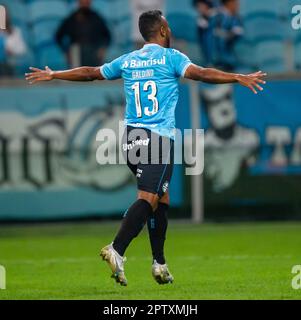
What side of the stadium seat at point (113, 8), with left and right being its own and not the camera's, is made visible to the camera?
front

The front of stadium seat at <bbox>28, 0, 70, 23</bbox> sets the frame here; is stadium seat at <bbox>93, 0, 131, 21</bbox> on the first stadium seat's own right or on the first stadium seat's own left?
on the first stadium seat's own left

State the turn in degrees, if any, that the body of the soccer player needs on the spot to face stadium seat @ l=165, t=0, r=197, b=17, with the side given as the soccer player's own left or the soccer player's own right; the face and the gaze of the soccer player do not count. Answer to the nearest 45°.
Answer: approximately 45° to the soccer player's own left

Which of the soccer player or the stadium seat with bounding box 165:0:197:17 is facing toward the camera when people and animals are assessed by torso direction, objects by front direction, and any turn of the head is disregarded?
the stadium seat

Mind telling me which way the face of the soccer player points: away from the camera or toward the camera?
away from the camera

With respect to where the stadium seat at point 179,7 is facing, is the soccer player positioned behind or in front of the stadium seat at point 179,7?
in front

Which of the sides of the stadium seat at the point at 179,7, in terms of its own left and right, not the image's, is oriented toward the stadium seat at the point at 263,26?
left

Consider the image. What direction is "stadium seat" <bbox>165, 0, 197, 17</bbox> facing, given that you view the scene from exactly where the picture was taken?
facing the viewer

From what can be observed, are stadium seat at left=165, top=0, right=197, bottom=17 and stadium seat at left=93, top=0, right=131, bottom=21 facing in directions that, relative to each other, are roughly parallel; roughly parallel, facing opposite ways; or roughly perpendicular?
roughly parallel

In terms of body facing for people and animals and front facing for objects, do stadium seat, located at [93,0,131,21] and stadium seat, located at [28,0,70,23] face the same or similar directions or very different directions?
same or similar directions

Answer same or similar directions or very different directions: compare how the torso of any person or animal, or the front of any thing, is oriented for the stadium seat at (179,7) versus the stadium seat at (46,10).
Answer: same or similar directions

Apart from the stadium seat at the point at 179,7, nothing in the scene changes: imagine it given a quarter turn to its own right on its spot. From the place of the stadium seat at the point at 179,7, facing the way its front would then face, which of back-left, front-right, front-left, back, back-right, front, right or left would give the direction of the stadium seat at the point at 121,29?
front

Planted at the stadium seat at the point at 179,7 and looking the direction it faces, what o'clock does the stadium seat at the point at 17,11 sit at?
the stadium seat at the point at 17,11 is roughly at 3 o'clock from the stadium seat at the point at 179,7.

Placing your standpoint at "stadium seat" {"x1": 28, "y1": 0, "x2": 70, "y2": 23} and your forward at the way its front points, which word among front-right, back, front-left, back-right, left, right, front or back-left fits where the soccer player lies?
front

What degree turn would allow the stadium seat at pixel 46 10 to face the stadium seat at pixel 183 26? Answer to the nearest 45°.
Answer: approximately 90° to its left

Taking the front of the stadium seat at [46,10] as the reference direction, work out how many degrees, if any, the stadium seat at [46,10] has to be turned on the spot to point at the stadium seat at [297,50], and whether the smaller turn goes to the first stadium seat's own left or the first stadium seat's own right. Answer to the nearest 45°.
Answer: approximately 90° to the first stadium seat's own left

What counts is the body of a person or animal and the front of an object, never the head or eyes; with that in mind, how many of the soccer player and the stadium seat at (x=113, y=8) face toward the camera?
1

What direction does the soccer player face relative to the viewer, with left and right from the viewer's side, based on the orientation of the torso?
facing away from the viewer and to the right of the viewer
